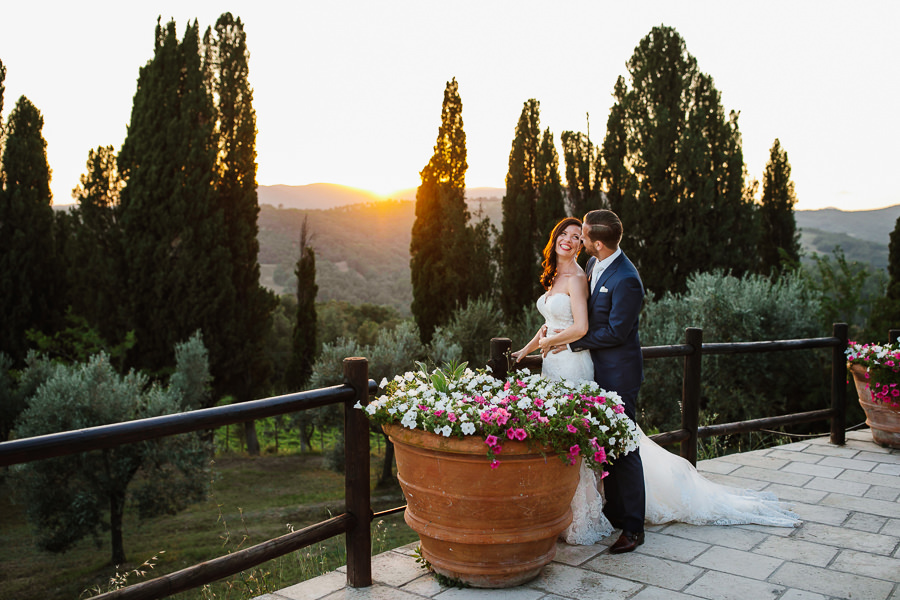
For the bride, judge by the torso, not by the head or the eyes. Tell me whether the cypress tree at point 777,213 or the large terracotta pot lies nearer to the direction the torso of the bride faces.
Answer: the large terracotta pot

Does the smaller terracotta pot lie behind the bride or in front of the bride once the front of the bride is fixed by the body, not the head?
behind

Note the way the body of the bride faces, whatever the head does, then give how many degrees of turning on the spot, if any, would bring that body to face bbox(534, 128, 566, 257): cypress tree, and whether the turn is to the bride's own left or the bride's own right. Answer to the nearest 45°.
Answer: approximately 135° to the bride's own right

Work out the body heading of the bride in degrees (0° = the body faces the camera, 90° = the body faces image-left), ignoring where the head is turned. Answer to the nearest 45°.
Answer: approximately 45°

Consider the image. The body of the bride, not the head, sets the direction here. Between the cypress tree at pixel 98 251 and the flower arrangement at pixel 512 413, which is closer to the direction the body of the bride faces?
the flower arrangement

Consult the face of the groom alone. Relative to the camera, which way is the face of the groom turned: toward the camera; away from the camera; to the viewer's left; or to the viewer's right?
to the viewer's left

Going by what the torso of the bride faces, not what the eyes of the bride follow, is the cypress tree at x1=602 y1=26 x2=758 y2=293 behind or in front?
behind

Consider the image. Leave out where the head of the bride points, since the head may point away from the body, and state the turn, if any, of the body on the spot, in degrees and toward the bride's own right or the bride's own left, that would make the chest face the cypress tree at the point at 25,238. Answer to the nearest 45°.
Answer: approximately 90° to the bride's own right

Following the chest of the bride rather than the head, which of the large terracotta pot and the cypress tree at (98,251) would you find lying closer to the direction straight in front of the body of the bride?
the large terracotta pot

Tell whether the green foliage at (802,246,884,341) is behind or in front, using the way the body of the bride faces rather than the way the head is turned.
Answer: behind

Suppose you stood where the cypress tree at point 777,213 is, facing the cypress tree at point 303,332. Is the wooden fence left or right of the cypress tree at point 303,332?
left

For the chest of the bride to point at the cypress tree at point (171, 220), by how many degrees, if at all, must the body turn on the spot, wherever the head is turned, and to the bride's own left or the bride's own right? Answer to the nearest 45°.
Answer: approximately 90° to the bride's own right

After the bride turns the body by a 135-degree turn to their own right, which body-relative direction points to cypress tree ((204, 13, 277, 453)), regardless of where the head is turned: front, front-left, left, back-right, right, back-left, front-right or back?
front-left
